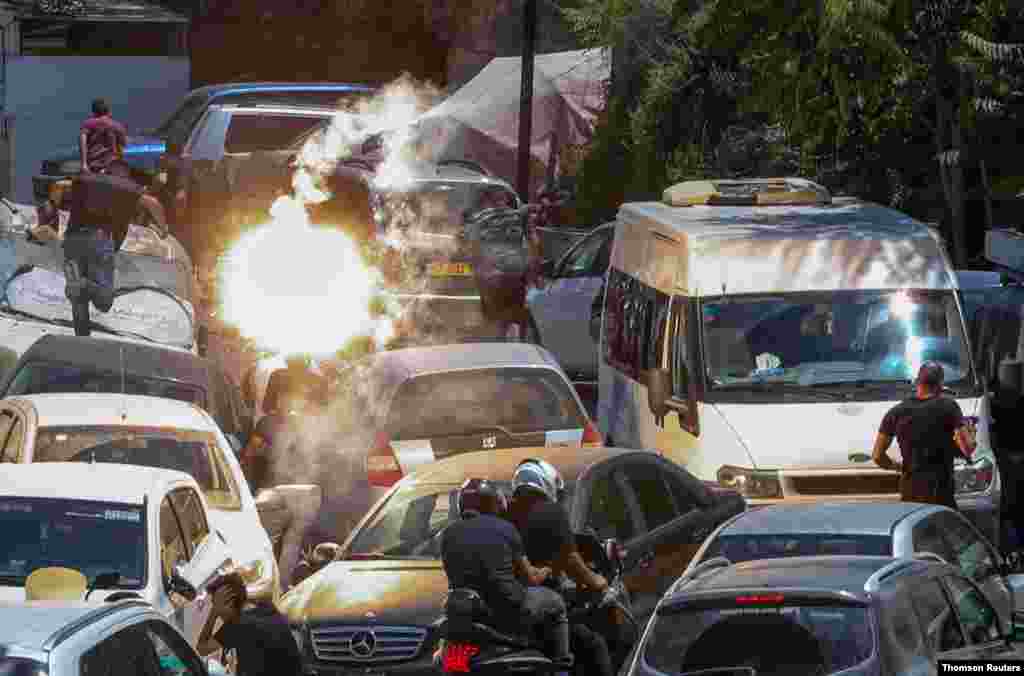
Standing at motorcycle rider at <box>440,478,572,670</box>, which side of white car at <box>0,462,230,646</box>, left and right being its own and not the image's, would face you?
left

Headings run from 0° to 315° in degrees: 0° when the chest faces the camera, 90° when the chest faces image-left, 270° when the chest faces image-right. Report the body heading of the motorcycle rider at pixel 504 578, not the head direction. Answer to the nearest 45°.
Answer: approximately 225°

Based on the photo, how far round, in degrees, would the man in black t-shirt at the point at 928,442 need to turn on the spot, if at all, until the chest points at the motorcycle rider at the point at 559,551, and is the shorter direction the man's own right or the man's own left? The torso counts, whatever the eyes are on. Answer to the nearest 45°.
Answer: approximately 135° to the man's own left

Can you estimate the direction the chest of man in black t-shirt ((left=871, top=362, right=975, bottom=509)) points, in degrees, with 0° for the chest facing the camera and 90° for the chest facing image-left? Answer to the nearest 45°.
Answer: approximately 180°
